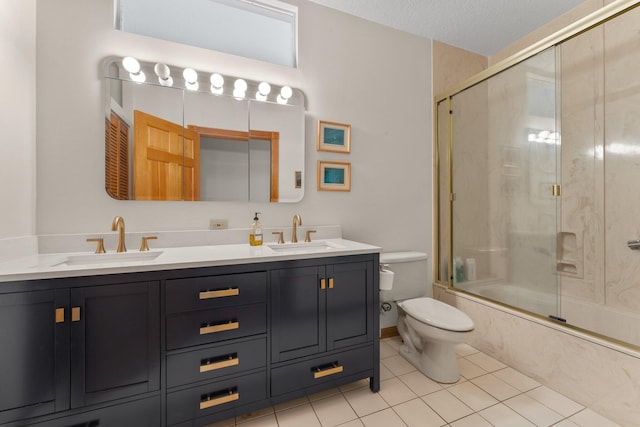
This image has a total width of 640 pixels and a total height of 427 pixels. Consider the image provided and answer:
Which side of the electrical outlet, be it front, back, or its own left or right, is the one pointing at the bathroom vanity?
front

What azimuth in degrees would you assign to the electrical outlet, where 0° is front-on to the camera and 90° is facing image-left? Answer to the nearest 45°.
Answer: approximately 0°

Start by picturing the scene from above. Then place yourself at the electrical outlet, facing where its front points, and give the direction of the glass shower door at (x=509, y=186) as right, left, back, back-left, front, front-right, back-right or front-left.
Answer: left

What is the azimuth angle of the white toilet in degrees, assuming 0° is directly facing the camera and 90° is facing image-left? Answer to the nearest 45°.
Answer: approximately 315°

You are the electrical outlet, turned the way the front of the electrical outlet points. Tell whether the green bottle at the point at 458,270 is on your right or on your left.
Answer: on your left

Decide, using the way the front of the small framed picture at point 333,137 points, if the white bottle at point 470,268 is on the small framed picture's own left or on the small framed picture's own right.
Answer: on the small framed picture's own left

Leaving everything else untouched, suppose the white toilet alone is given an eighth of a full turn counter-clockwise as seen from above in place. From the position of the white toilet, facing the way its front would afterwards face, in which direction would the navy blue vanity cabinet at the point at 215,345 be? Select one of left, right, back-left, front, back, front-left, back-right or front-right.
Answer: back-right

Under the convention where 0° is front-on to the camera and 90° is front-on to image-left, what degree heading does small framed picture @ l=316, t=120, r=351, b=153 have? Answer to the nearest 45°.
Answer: approximately 315°

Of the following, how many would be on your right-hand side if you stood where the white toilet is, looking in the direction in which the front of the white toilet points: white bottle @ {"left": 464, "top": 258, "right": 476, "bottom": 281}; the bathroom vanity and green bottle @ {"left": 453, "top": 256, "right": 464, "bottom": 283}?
1
